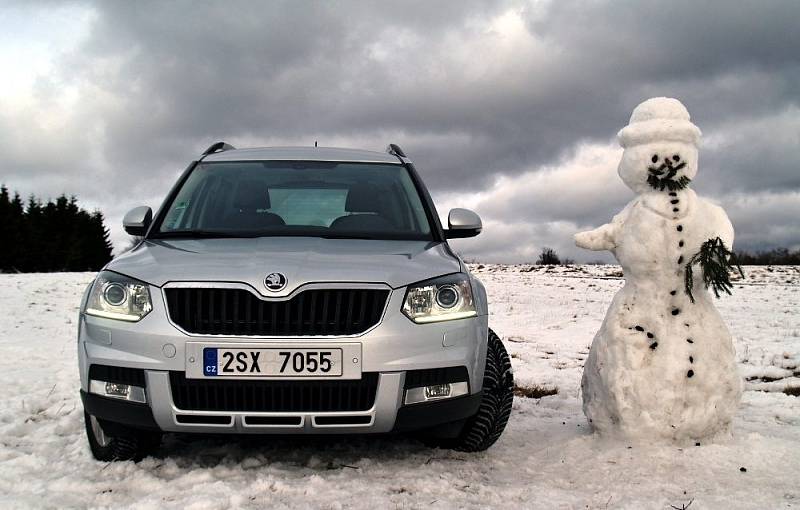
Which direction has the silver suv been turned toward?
toward the camera

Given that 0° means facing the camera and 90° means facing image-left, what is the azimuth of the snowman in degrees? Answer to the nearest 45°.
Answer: approximately 0°

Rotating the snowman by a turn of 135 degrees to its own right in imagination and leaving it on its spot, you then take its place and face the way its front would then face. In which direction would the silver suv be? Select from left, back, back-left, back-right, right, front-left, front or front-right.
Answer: left
